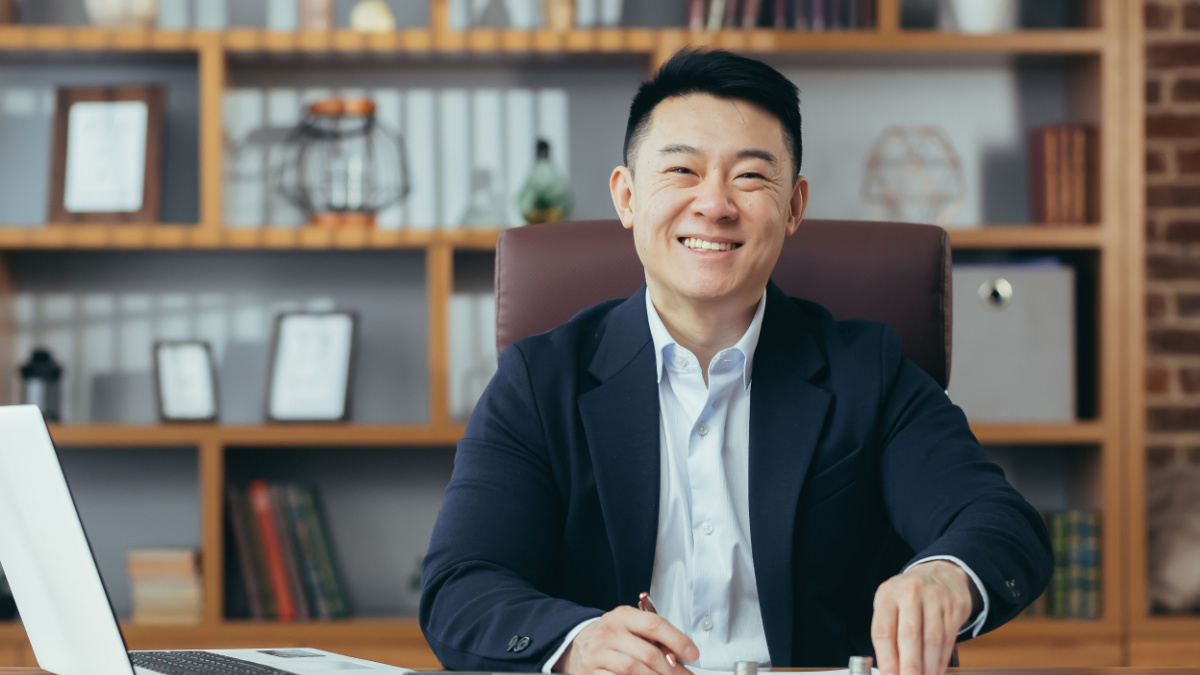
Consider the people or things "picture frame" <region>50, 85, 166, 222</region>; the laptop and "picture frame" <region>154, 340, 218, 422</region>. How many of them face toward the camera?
2

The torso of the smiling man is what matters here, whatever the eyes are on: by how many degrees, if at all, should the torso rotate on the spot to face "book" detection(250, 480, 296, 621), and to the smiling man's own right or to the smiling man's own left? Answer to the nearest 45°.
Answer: approximately 135° to the smiling man's own right

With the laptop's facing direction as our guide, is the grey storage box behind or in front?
in front

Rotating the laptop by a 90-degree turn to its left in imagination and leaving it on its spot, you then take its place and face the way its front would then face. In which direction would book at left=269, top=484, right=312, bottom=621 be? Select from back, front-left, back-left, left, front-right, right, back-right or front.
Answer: front-right

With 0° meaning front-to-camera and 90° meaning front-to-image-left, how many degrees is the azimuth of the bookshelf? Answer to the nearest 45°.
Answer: approximately 0°

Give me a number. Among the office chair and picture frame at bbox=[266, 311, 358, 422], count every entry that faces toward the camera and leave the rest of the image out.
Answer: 2

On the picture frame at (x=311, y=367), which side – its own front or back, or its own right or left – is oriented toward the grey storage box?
left

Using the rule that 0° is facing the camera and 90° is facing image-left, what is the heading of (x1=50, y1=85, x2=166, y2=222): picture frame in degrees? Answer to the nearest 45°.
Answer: approximately 0°
